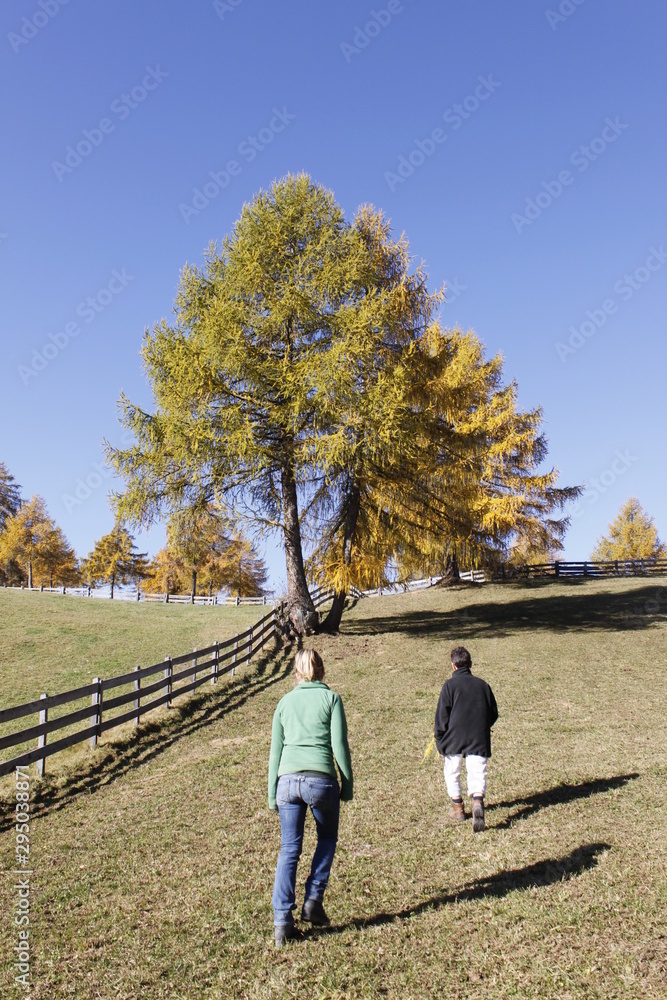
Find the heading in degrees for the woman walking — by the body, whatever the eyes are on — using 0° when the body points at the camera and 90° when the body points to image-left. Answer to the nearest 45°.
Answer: approximately 180°

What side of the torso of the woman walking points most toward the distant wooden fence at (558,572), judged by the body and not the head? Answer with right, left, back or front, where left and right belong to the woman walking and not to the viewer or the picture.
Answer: front

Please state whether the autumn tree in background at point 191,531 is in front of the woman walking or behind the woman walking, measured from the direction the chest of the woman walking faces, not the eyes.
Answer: in front

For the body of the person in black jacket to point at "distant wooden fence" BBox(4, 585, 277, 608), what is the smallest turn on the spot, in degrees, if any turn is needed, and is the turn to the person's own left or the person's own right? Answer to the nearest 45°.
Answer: approximately 45° to the person's own left

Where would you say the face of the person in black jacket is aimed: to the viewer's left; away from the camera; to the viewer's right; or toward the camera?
away from the camera

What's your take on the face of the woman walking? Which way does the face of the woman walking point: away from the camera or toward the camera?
away from the camera

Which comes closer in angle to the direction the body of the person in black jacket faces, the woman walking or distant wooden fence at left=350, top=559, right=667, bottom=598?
the distant wooden fence

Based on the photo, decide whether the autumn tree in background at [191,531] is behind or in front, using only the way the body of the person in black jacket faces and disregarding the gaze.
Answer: in front

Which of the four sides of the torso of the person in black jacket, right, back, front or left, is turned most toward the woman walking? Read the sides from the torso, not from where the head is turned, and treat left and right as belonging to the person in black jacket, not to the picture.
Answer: back

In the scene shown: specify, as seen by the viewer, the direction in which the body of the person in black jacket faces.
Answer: away from the camera

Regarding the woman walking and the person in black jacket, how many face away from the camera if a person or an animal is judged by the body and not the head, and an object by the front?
2

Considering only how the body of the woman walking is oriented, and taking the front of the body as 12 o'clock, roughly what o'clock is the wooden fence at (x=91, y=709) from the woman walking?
The wooden fence is roughly at 11 o'clock from the woman walking.
